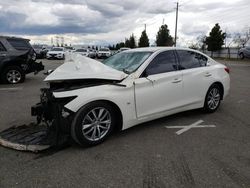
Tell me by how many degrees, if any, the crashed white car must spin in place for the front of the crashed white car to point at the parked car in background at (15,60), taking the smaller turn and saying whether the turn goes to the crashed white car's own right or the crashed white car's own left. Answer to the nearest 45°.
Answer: approximately 90° to the crashed white car's own right

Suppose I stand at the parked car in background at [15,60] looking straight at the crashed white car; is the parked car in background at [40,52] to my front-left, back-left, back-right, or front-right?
back-left

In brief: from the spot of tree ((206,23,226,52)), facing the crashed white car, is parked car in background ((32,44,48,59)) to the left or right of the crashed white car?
right

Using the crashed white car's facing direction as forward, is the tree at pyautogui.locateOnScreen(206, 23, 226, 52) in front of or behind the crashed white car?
behind

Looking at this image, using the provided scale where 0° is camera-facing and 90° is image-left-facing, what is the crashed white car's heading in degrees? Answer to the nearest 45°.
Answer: approximately 45°

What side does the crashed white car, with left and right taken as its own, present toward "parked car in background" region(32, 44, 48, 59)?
right
